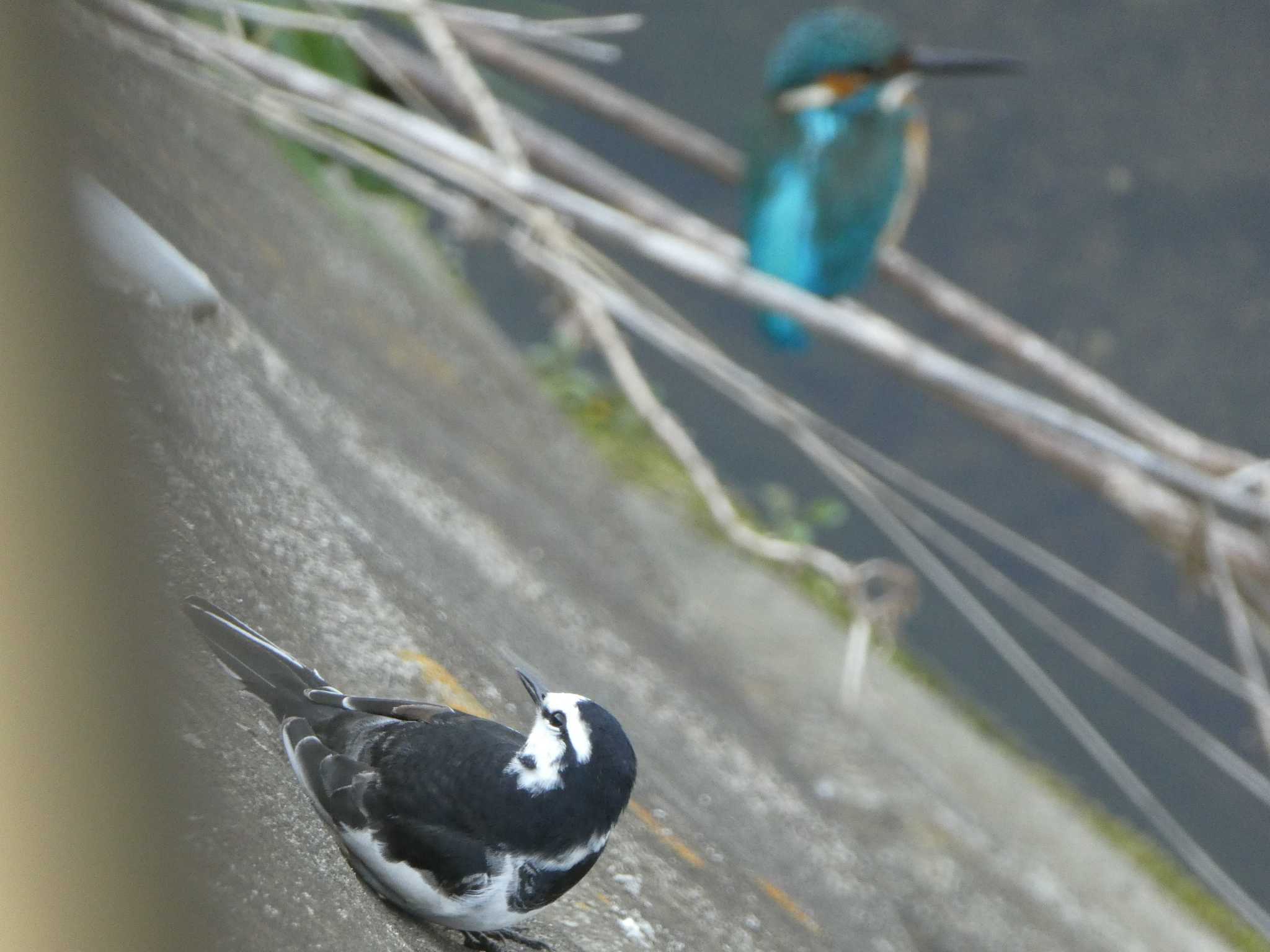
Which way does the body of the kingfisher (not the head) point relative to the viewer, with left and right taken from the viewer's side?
facing away from the viewer and to the right of the viewer

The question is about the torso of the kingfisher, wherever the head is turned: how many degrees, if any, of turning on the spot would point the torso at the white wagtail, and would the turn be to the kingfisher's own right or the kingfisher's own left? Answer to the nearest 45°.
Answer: approximately 135° to the kingfisher's own right

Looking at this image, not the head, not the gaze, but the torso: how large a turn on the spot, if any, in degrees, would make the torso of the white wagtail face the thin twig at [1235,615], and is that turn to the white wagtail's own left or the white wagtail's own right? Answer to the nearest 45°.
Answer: approximately 90° to the white wagtail's own left

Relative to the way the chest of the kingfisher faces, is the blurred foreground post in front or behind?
behind

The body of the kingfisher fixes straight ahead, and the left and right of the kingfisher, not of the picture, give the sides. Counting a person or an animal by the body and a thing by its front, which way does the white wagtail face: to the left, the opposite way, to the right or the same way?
to the right

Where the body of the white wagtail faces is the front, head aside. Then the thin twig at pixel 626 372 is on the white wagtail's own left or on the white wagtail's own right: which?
on the white wagtail's own left

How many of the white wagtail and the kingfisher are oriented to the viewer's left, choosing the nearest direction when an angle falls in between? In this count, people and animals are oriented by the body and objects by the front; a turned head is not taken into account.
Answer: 0

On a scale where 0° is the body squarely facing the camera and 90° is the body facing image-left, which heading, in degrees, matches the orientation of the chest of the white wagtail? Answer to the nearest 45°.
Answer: approximately 315°

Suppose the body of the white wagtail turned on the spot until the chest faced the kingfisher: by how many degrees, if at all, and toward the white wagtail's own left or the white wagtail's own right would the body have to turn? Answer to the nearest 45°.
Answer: approximately 135° to the white wagtail's own left
